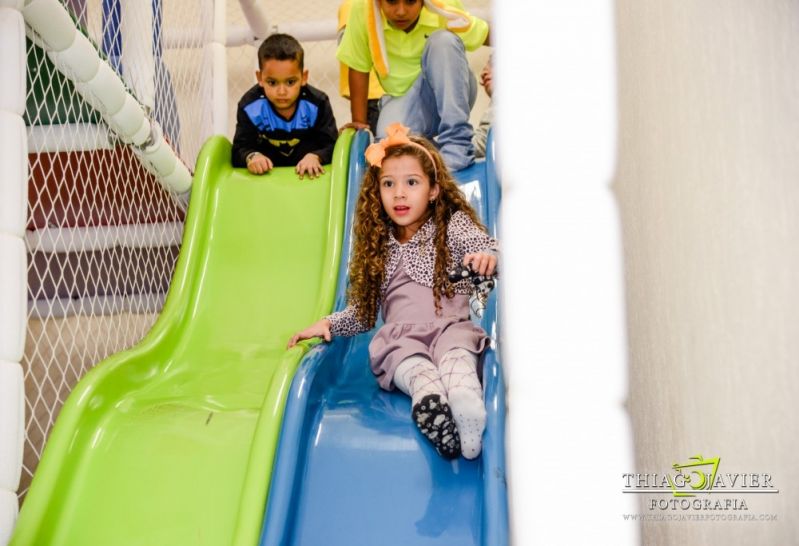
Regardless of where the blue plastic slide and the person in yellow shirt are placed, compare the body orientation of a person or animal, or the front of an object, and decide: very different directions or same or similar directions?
same or similar directions

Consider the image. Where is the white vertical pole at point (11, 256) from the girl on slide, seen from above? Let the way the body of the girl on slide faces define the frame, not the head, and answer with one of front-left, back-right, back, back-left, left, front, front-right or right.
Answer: front-right

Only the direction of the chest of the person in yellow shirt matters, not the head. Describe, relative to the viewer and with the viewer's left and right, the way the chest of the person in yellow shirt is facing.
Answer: facing the viewer

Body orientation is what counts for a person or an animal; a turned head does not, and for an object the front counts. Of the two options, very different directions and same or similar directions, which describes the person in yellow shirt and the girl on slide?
same or similar directions

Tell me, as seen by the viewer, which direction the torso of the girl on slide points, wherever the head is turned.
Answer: toward the camera

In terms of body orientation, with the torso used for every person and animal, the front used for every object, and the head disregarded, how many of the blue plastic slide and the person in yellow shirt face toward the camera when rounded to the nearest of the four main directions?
2

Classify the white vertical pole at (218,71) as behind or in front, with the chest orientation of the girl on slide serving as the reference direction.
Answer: behind

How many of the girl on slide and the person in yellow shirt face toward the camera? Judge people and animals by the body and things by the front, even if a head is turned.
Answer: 2
